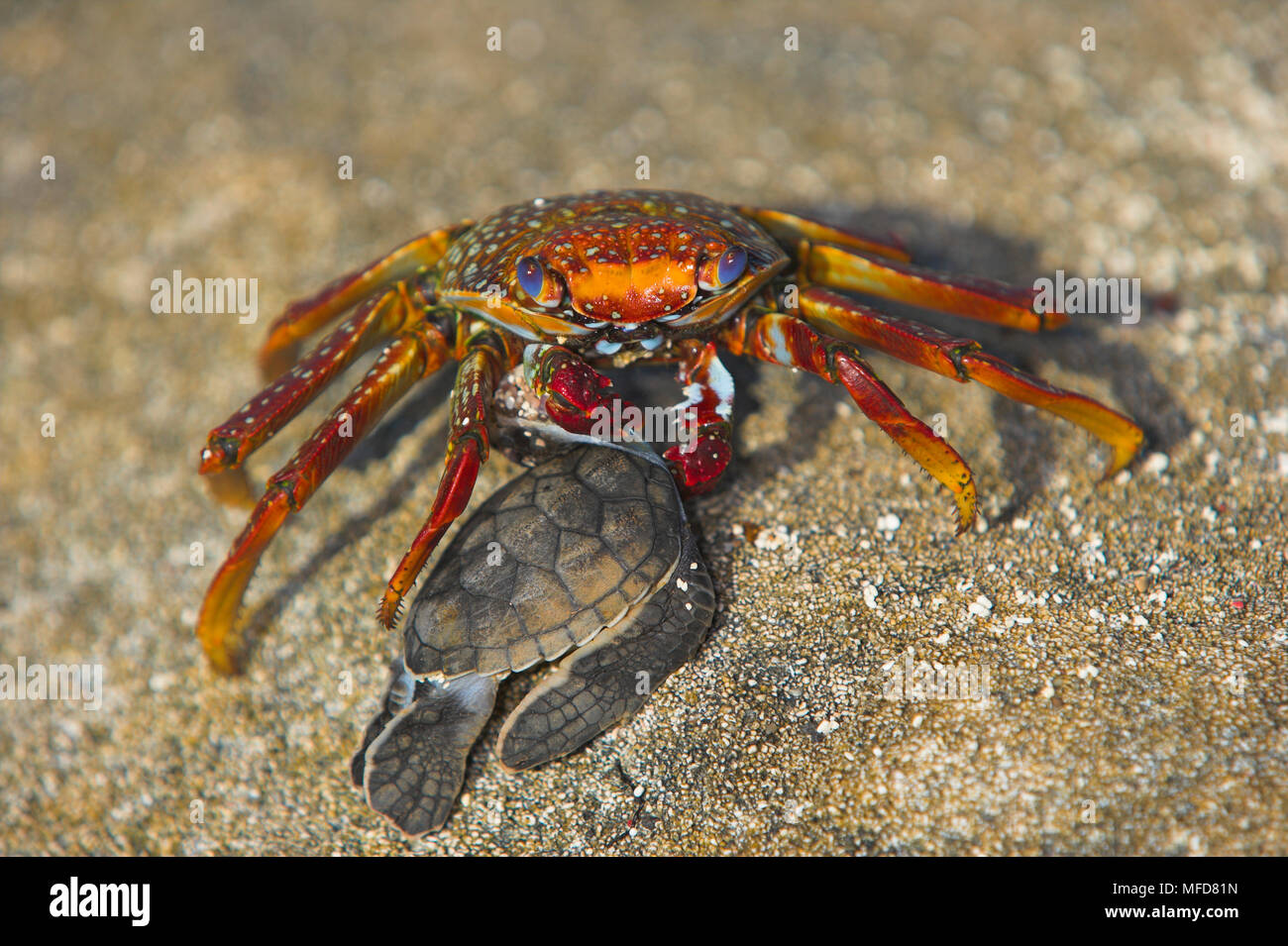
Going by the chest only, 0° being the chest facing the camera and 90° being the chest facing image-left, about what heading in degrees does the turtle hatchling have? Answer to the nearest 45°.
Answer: approximately 225°

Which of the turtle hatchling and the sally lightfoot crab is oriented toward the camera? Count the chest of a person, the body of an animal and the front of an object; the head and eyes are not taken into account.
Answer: the sally lightfoot crab

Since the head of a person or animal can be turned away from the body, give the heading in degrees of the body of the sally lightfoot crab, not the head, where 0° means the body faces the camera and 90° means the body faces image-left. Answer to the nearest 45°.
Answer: approximately 0°

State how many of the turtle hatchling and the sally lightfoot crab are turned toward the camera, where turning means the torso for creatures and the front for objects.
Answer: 1
